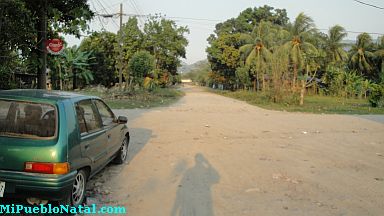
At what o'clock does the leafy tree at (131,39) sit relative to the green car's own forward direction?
The leafy tree is roughly at 11 o'clock from the green car.

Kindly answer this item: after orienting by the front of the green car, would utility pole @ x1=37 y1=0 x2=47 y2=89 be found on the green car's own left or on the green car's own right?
on the green car's own left

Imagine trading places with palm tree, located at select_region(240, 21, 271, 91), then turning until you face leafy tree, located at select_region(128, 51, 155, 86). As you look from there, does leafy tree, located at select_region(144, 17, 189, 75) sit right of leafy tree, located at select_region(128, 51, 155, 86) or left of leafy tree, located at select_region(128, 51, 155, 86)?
right

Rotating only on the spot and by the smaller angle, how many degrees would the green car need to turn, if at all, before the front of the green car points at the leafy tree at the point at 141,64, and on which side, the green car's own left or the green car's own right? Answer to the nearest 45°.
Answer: approximately 45° to the green car's own left

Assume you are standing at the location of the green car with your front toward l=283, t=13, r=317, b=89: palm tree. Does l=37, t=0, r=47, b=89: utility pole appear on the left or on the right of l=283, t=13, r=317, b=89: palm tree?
left

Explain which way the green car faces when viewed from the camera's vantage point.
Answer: facing away from the viewer and to the right of the viewer

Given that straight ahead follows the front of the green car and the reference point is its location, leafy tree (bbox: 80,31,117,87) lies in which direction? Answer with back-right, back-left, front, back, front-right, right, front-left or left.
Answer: front-left
